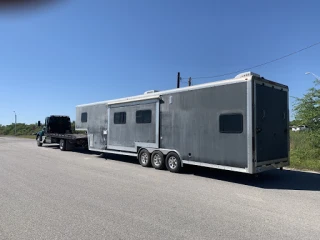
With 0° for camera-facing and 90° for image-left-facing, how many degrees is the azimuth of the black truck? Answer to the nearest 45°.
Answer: approximately 135°

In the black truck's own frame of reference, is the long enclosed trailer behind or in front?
behind

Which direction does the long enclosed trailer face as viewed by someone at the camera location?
facing away from the viewer and to the left of the viewer

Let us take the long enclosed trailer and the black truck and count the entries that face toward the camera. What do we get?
0

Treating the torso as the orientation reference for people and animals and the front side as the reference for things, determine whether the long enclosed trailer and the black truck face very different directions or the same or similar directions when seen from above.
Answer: same or similar directions

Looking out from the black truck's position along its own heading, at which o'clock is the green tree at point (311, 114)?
The green tree is roughly at 6 o'clock from the black truck.

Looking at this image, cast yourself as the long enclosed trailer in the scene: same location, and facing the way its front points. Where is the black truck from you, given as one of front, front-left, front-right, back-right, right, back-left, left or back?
front

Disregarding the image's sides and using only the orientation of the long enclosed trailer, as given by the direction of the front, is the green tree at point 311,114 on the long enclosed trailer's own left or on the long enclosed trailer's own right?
on the long enclosed trailer's own right

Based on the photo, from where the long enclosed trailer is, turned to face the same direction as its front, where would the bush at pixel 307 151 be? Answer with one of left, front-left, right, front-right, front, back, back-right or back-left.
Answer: right

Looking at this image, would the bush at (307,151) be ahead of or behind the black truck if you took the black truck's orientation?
behind
